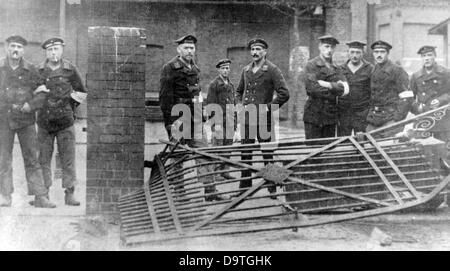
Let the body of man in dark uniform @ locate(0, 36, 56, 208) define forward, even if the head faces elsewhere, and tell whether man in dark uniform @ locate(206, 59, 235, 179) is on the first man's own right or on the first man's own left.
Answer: on the first man's own left

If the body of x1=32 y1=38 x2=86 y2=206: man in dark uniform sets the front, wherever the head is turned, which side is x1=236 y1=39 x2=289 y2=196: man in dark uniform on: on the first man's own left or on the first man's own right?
on the first man's own left

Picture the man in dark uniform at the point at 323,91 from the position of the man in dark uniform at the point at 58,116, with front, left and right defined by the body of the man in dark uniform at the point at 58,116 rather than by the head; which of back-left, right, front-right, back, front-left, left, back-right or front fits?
left

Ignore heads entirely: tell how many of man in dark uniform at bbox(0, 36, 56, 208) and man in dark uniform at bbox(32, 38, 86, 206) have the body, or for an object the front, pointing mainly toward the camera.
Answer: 2

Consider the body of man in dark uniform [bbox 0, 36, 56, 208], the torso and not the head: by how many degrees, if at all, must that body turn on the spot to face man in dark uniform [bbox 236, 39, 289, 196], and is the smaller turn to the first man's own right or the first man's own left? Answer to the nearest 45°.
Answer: approximately 90° to the first man's own left
